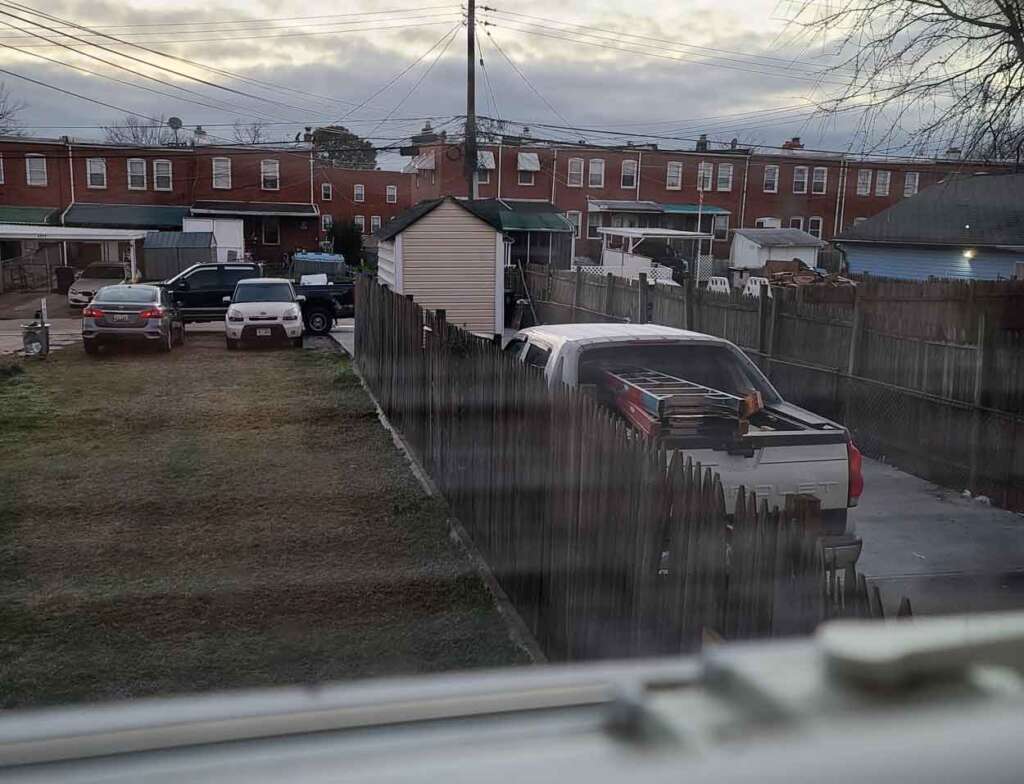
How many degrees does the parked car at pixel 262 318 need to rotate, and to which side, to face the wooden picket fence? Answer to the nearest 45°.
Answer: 0° — it already faces it

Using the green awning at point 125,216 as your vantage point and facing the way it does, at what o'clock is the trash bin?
The trash bin is roughly at 1 o'clock from the green awning.

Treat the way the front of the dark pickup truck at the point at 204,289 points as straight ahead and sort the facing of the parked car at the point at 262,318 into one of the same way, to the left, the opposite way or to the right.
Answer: to the left

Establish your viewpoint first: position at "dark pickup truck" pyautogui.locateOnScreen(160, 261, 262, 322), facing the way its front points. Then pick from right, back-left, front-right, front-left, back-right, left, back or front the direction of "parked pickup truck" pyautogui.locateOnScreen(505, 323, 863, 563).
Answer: left

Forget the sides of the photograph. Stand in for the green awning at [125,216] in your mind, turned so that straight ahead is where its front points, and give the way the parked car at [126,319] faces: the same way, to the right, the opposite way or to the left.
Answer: the opposite way

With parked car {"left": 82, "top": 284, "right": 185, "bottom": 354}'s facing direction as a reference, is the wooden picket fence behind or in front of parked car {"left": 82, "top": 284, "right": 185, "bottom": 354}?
behind

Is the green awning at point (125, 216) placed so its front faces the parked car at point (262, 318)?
yes

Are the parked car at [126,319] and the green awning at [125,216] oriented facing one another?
yes

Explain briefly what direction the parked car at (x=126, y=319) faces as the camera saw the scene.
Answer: facing away from the viewer

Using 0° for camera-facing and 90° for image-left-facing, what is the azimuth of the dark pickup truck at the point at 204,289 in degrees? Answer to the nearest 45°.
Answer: approximately 90°

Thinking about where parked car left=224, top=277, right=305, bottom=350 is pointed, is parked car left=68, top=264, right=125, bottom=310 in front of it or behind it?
behind

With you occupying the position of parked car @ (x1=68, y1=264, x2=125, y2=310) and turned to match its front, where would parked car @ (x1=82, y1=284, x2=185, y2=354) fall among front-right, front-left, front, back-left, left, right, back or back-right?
front-left

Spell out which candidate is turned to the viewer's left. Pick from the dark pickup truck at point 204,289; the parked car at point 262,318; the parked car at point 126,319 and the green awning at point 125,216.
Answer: the dark pickup truck

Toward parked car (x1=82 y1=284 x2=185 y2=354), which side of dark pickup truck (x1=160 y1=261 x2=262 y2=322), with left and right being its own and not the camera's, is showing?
left

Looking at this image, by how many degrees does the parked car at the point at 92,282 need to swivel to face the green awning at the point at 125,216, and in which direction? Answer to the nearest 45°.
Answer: approximately 135° to its right
